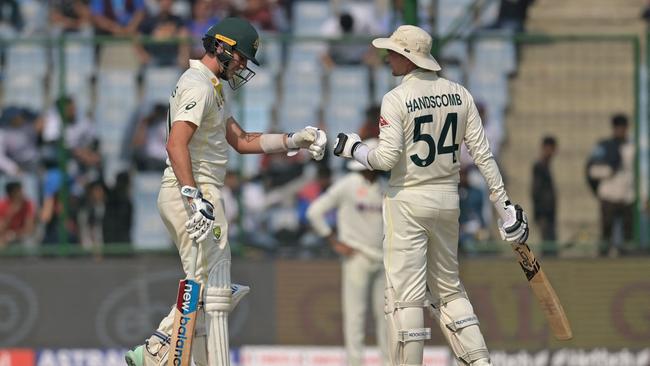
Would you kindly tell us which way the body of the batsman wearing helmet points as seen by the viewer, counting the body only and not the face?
to the viewer's right

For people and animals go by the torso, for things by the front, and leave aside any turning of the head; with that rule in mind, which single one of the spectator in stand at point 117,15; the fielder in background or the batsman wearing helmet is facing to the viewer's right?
the batsman wearing helmet

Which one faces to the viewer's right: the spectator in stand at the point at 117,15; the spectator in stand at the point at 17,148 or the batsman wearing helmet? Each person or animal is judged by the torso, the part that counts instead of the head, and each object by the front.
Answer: the batsman wearing helmet

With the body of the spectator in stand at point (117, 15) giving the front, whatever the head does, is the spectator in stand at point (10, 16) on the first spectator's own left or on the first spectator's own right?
on the first spectator's own right

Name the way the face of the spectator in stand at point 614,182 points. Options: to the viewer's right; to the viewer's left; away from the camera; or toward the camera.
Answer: toward the camera

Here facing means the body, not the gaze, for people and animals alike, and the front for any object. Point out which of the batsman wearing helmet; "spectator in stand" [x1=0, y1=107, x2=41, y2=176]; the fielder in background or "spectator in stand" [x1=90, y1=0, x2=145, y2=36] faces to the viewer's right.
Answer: the batsman wearing helmet

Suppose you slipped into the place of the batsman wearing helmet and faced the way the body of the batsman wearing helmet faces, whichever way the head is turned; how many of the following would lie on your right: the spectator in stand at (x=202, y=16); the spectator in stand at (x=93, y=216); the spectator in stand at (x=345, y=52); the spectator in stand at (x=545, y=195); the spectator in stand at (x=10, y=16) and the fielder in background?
0

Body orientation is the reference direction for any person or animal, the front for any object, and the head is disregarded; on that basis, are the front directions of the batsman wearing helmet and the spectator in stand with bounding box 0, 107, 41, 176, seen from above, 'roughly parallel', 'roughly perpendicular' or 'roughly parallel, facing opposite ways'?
roughly perpendicular

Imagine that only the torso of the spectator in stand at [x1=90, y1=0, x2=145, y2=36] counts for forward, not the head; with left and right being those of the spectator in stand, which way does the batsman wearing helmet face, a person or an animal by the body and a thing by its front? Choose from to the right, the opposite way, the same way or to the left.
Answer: to the left

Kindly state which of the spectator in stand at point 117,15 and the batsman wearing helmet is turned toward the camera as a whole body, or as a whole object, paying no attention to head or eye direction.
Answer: the spectator in stand

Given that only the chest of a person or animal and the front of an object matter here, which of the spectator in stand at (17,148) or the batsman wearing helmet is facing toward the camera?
the spectator in stand

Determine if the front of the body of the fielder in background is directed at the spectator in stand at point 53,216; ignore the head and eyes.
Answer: no

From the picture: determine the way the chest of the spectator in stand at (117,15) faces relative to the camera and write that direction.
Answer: toward the camera

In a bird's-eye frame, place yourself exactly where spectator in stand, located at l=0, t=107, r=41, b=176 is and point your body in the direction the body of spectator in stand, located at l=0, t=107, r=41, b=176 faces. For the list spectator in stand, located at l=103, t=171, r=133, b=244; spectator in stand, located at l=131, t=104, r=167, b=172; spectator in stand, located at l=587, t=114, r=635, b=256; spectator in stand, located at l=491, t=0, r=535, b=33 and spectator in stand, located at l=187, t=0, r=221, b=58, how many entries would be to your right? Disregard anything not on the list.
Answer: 0

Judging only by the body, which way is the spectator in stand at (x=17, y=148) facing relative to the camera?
toward the camera

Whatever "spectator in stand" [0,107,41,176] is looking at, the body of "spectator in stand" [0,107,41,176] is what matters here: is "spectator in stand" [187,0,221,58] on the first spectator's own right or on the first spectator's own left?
on the first spectator's own left

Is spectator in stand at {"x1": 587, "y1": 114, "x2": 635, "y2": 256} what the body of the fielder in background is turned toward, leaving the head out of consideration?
no
